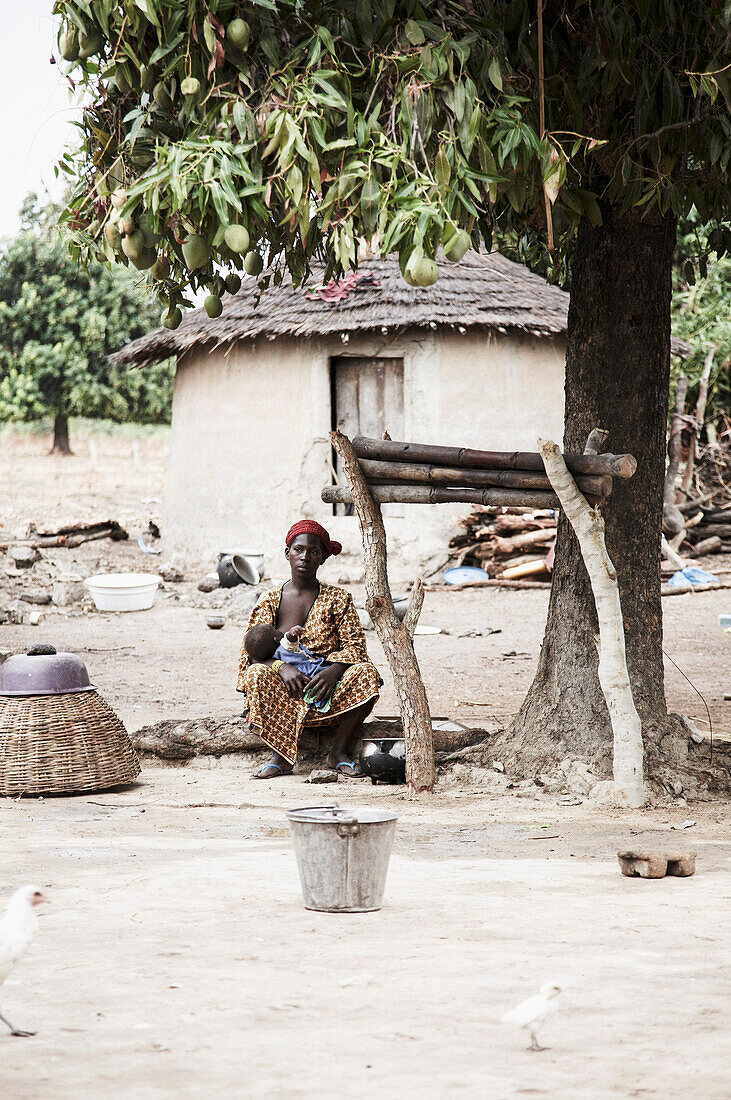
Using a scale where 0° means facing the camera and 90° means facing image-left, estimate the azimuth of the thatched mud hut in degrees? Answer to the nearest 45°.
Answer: approximately 0°

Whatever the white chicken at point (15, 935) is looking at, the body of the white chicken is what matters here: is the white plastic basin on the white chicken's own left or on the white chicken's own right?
on the white chicken's own left

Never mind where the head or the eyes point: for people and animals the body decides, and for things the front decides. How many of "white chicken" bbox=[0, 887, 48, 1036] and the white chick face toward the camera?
0

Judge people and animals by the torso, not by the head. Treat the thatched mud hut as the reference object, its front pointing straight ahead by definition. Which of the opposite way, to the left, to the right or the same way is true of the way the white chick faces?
to the left

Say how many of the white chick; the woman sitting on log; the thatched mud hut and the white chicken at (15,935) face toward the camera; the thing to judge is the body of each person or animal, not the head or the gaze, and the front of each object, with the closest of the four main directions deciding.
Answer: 2

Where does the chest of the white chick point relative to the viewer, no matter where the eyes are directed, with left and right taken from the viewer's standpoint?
facing to the right of the viewer

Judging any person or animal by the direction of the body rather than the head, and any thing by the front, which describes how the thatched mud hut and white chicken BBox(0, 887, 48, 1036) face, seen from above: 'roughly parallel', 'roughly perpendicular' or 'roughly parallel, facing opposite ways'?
roughly perpendicular

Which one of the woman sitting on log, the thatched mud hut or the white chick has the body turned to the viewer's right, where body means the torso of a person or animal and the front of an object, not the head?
the white chick

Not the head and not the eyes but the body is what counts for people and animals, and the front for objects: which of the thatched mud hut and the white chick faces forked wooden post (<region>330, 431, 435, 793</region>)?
the thatched mud hut

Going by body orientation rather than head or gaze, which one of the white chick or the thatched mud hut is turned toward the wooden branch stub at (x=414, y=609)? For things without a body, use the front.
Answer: the thatched mud hut

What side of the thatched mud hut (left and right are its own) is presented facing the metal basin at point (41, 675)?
front
